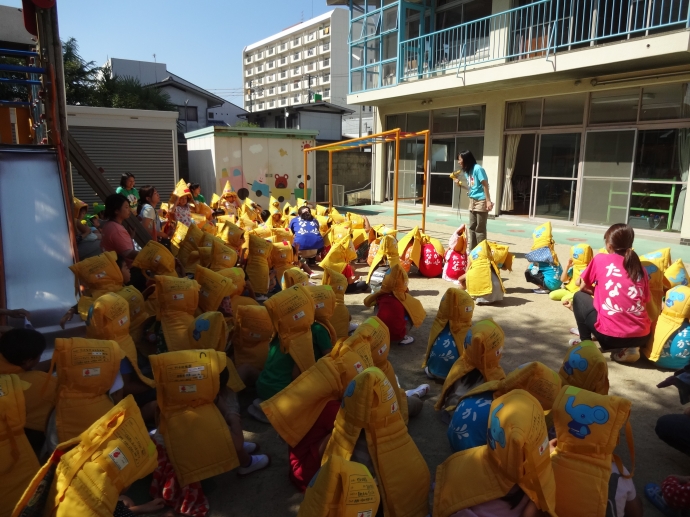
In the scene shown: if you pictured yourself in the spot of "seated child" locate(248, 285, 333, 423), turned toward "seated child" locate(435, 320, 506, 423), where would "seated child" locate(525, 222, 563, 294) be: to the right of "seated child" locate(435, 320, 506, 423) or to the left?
left

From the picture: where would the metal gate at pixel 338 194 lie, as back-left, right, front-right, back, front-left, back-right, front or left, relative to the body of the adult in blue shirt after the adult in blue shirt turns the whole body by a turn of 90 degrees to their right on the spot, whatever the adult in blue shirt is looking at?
left

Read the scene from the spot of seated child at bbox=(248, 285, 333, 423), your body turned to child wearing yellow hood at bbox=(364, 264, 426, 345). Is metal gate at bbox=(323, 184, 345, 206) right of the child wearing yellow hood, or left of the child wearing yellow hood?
left

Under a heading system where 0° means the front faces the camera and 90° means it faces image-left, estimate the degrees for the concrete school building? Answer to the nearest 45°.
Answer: approximately 45°

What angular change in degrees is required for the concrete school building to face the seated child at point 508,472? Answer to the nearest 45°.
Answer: approximately 45° to its left

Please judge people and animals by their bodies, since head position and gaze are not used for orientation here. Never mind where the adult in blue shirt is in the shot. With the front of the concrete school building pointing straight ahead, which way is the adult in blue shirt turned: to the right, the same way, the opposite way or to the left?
to the right

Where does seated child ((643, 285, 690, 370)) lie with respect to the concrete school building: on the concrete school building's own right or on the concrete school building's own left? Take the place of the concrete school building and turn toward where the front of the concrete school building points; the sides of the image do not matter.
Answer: on the concrete school building's own left

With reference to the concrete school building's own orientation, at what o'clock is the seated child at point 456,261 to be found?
The seated child is roughly at 11 o'clock from the concrete school building.

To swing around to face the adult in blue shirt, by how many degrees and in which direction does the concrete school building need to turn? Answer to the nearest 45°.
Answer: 0° — it already faces them

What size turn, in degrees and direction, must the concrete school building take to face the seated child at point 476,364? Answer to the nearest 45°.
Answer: approximately 45° to its left
